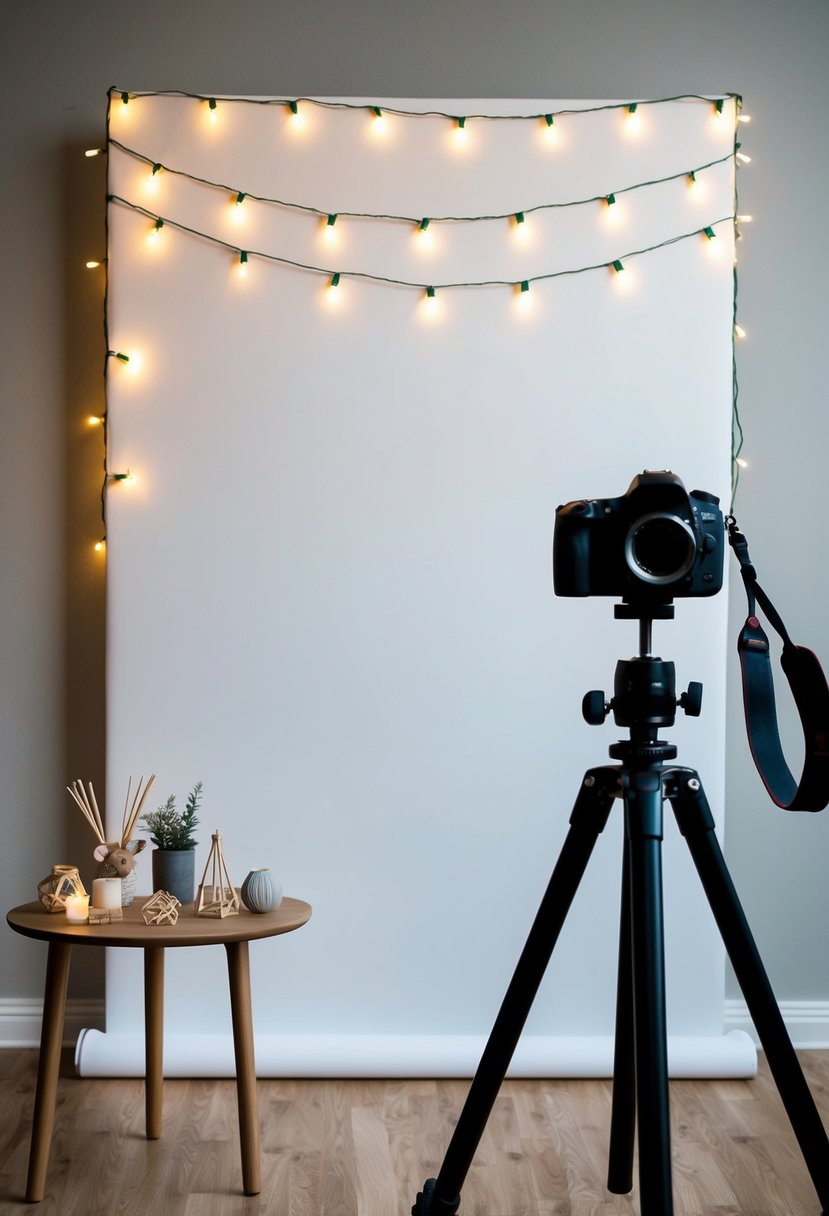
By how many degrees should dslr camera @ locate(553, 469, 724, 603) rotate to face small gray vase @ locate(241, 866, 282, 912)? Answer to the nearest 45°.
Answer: approximately 135° to its right

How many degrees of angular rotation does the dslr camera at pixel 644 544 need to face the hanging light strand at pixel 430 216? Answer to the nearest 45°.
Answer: approximately 135° to its right

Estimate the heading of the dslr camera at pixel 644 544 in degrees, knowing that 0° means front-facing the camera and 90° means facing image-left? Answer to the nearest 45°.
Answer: approximately 0°

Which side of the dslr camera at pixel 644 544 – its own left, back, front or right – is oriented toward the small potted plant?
right

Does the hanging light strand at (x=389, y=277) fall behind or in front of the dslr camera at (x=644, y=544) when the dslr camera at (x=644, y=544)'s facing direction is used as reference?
behind

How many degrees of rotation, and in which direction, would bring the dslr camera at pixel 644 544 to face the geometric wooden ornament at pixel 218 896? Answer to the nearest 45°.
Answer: approximately 135° to its right

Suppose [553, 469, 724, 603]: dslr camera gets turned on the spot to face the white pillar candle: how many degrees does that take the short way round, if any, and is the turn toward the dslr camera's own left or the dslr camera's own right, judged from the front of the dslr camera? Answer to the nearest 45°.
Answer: approximately 90° to the dslr camera's own right

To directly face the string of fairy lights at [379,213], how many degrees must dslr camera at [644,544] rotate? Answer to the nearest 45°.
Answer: approximately 135° to its right

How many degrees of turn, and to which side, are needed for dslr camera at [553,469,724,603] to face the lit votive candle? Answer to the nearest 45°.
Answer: approximately 90° to its right

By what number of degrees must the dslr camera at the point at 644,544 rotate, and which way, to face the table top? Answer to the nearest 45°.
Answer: approximately 90° to its right
